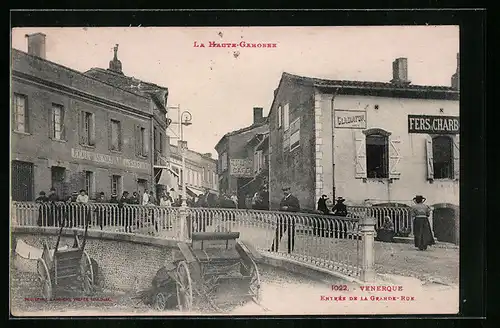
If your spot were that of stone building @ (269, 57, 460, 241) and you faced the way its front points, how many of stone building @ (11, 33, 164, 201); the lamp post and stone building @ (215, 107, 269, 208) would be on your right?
3

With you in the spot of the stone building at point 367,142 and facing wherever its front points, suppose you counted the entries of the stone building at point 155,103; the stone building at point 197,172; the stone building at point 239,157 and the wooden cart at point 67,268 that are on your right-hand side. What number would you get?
4

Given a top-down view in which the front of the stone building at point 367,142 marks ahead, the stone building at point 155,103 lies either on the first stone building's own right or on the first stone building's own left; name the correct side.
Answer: on the first stone building's own right

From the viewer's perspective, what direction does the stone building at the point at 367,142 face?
toward the camera

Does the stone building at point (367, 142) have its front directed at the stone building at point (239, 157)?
no

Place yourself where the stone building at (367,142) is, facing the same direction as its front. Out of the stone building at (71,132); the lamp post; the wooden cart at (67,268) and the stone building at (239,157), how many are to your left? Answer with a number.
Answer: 0

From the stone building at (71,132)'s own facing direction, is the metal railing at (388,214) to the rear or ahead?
ahead

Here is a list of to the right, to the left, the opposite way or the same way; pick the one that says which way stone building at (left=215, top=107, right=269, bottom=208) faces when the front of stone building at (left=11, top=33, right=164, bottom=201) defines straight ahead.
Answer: to the right

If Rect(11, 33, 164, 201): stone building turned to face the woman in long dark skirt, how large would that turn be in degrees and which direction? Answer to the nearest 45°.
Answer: approximately 45° to its left

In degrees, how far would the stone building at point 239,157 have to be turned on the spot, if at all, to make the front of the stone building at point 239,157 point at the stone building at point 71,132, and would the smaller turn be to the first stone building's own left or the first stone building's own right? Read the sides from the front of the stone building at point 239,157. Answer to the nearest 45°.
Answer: approximately 45° to the first stone building's own right
